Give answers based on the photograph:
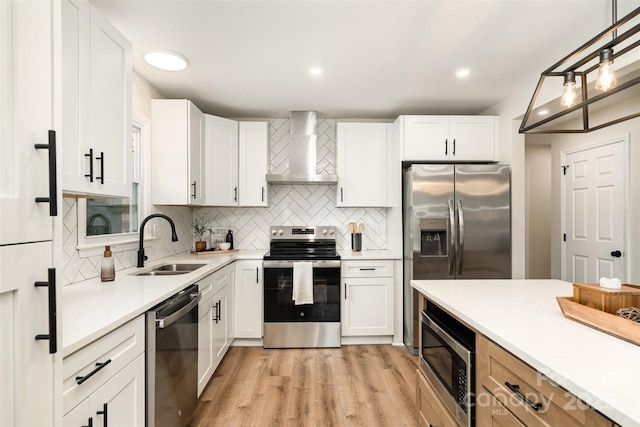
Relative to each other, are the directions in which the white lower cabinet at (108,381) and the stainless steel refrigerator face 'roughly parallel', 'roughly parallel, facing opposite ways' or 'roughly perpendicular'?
roughly perpendicular

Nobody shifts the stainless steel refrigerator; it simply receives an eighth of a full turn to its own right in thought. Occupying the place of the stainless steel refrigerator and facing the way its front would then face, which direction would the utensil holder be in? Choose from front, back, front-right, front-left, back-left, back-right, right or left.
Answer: front-right

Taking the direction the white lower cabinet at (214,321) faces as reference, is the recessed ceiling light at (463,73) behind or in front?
in front

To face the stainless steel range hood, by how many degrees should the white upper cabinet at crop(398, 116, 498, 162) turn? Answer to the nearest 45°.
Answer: approximately 90° to its right

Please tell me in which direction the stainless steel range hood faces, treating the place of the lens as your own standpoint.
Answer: facing the viewer

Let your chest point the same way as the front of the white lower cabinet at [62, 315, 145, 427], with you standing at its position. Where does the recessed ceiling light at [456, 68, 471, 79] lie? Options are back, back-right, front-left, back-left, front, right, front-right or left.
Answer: front-left

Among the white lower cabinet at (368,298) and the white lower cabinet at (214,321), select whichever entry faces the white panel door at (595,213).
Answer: the white lower cabinet at (214,321)

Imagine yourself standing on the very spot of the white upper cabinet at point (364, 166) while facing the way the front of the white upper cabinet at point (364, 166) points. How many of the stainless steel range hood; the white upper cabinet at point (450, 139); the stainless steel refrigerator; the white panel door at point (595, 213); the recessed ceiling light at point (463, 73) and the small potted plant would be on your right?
2

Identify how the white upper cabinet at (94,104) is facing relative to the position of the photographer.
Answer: facing the viewer and to the right of the viewer

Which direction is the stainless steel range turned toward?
toward the camera

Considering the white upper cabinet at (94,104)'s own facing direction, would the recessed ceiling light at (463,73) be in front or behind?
in front

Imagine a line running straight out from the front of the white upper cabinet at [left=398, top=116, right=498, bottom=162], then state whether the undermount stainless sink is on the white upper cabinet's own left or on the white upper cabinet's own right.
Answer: on the white upper cabinet's own right

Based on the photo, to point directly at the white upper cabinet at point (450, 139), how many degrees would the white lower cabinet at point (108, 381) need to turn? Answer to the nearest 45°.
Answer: approximately 45° to its left

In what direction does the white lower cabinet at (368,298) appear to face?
toward the camera

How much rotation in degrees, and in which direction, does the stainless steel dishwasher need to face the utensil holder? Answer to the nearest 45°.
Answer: approximately 90° to its left

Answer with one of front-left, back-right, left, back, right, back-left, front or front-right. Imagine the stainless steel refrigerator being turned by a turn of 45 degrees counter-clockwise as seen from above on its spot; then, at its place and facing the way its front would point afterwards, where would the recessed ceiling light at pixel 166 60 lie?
right
